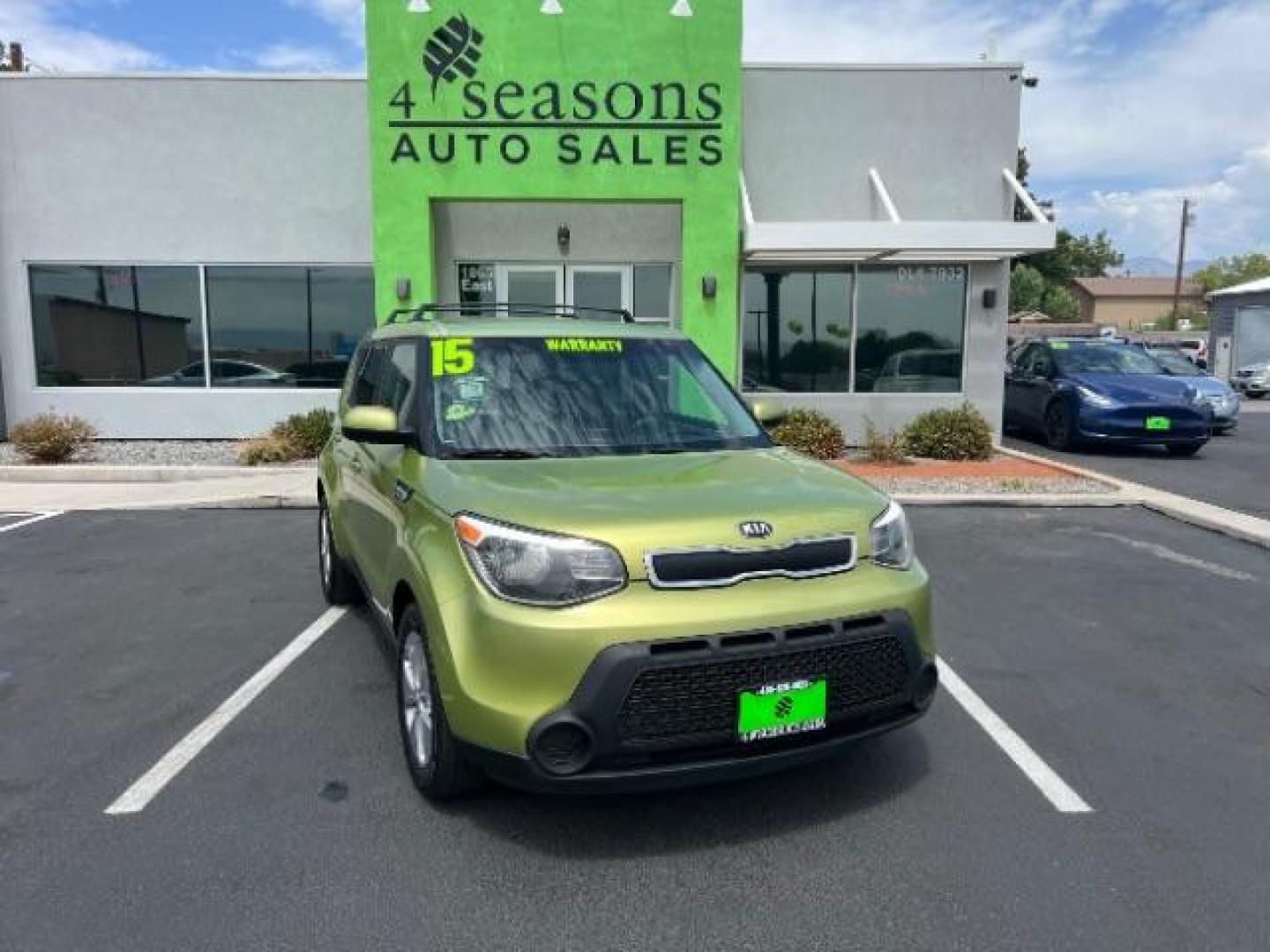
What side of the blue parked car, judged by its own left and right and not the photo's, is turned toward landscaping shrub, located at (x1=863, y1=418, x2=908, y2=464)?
right

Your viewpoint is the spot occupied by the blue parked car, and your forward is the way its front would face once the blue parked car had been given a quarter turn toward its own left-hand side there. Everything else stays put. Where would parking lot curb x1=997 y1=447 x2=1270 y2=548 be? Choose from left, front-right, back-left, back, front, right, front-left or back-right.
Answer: back-right

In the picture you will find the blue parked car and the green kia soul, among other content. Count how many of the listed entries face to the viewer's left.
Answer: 0

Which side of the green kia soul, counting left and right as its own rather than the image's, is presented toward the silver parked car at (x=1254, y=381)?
left

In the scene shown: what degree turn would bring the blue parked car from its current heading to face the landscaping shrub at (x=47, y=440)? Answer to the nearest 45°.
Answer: approximately 90° to its right

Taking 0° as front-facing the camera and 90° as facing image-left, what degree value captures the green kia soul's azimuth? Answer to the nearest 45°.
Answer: approximately 315°

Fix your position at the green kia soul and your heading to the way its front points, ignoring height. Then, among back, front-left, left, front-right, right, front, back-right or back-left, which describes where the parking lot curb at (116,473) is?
back

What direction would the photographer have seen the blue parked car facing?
facing the viewer and to the right of the viewer

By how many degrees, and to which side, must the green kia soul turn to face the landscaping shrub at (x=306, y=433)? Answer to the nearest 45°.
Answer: approximately 180°

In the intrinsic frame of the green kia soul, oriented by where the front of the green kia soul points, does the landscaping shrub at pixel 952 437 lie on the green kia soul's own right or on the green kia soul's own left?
on the green kia soul's own left

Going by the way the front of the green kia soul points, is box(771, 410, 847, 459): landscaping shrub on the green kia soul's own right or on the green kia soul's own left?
on the green kia soul's own left

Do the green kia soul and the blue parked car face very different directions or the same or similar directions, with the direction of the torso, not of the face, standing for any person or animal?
same or similar directions

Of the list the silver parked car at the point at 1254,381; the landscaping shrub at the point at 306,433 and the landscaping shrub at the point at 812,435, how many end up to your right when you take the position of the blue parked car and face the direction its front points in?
2

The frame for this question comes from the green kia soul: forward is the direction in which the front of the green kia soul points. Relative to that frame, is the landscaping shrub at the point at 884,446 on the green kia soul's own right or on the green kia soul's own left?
on the green kia soul's own left

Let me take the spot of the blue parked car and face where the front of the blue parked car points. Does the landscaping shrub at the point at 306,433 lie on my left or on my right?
on my right

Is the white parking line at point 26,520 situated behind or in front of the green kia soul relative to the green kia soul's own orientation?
behind

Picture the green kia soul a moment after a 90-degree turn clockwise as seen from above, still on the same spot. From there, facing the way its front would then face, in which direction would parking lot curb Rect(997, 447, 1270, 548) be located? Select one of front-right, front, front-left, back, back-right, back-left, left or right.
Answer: back

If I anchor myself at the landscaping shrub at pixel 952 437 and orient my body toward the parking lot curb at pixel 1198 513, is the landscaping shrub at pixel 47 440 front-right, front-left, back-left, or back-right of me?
back-right
